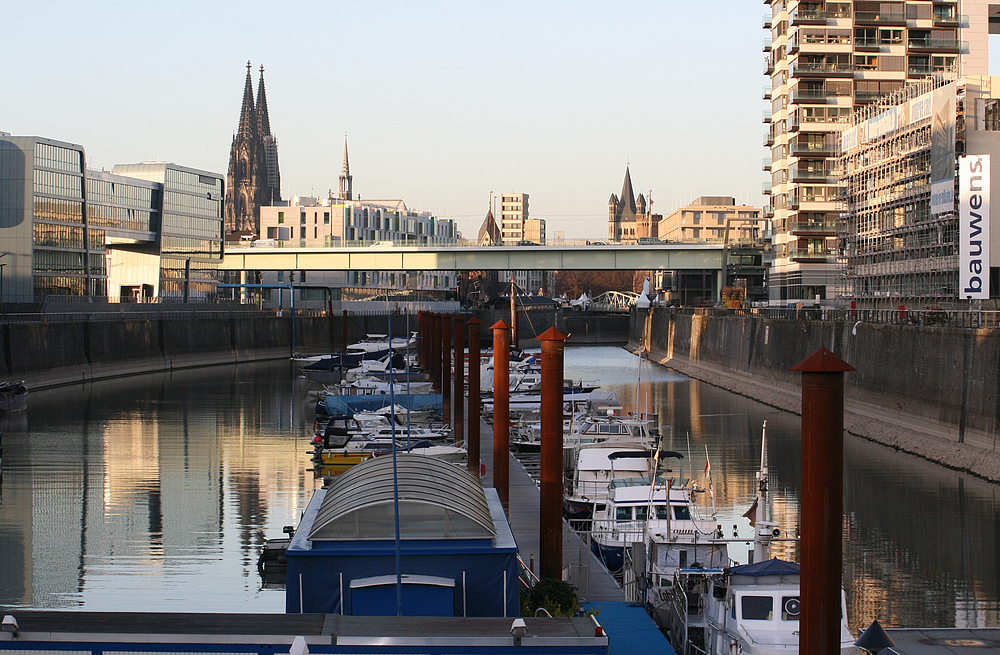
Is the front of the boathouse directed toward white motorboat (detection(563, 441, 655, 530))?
no

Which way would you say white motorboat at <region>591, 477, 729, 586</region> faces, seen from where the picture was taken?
facing the viewer and to the left of the viewer

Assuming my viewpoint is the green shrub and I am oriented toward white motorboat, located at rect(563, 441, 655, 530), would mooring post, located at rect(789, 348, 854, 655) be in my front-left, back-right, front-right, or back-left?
back-right

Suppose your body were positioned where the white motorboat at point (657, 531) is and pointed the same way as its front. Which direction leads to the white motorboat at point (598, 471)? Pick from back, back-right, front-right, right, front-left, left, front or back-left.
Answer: back-right

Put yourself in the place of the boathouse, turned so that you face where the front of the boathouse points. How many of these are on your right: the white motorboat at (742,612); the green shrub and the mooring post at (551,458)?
0

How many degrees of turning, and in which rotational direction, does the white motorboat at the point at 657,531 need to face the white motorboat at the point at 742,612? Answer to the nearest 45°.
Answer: approximately 45° to its left

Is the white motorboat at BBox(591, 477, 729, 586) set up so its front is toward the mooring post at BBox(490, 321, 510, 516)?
no

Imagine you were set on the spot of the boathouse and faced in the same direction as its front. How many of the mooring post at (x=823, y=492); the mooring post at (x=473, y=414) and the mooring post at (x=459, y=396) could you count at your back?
2

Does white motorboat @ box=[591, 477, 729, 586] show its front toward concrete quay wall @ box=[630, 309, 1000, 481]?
no

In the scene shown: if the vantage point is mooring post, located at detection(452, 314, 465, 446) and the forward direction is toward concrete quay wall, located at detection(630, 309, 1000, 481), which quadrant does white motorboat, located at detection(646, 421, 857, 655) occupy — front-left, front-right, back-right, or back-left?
front-right

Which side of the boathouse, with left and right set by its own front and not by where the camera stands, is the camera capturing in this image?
front

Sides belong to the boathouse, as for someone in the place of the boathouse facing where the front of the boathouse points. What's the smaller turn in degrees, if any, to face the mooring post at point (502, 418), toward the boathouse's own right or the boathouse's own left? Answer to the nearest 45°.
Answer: approximately 180°

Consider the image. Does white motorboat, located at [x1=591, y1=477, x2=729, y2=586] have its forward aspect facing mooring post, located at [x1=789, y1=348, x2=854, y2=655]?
no

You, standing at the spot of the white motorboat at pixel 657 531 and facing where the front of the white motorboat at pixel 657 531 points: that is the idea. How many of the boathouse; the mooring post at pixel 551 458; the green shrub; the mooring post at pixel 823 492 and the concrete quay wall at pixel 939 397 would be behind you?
1

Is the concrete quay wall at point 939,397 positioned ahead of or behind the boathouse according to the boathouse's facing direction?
behind

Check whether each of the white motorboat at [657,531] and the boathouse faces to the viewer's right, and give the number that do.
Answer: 0

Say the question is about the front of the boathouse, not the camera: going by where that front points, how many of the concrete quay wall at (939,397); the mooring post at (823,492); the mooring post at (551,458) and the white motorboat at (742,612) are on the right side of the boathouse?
0

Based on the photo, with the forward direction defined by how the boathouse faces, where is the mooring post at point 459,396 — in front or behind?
behind
